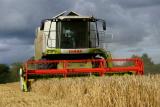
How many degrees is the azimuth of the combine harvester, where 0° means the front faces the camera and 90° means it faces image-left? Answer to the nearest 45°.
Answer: approximately 0°
